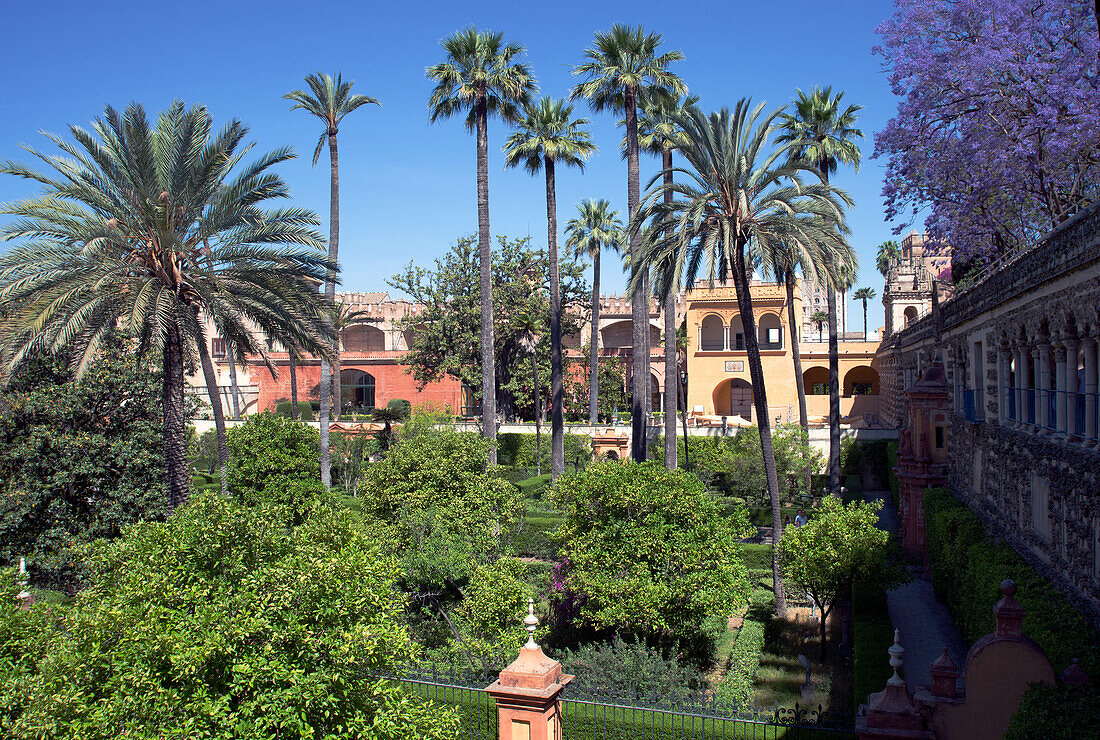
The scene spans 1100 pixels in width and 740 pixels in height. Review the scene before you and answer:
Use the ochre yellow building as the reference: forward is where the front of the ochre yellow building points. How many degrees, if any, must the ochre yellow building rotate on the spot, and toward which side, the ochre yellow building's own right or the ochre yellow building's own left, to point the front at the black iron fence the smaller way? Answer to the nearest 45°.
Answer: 0° — it already faces it

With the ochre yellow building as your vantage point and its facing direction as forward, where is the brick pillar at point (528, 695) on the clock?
The brick pillar is roughly at 12 o'clock from the ochre yellow building.

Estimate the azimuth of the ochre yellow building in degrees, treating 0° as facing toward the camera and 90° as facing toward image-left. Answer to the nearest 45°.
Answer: approximately 0°

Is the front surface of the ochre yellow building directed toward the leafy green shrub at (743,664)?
yes

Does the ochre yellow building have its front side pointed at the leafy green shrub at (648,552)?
yes

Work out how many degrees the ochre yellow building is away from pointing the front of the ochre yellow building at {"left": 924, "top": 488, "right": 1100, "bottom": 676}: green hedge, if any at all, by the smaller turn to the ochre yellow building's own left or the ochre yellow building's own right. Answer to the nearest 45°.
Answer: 0° — it already faces it

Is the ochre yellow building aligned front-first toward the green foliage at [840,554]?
yes

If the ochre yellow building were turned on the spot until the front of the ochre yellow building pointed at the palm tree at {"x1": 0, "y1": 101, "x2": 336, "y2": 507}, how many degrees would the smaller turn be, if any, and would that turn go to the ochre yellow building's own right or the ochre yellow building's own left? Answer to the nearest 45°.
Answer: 0° — it already faces it

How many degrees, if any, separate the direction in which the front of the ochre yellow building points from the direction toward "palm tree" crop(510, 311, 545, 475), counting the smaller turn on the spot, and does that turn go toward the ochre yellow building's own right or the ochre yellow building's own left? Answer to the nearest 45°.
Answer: approximately 45° to the ochre yellow building's own right
